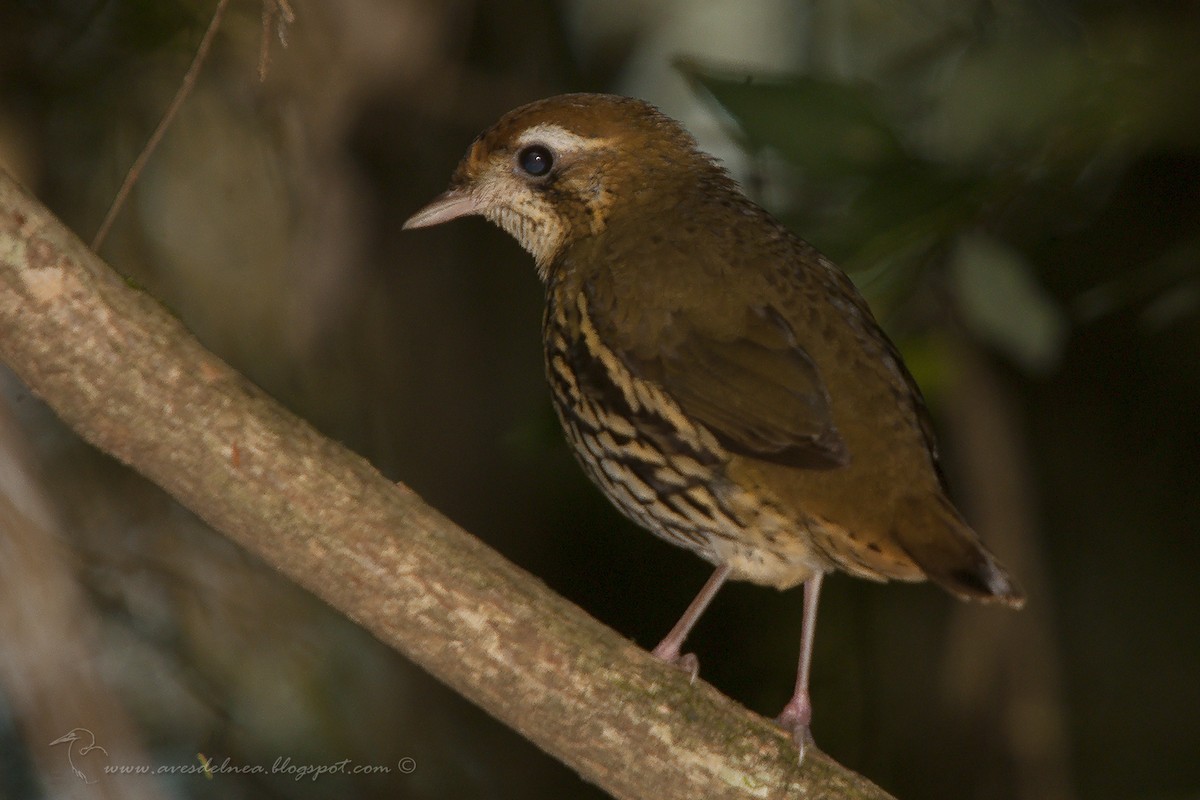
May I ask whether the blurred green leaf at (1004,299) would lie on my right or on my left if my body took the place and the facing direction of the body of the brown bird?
on my right

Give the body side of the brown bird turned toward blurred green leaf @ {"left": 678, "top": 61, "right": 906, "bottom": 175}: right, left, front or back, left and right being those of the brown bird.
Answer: right

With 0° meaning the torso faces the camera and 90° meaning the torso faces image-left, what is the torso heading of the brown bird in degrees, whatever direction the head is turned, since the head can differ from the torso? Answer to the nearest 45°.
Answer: approximately 90°
